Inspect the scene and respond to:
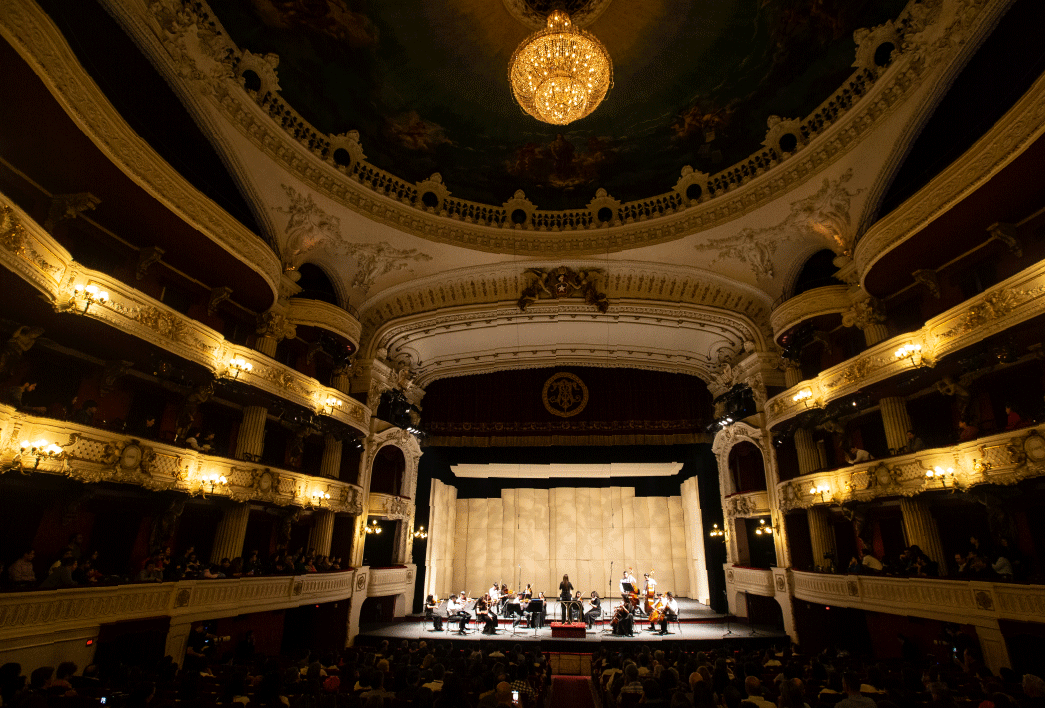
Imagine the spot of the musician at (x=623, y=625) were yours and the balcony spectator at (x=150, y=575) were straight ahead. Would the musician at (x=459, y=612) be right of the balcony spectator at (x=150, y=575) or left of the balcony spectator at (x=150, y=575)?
right

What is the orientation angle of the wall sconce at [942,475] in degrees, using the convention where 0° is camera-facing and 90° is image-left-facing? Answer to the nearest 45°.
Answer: approximately 45°

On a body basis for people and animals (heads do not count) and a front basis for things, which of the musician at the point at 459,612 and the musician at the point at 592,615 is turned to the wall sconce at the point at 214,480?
the musician at the point at 592,615

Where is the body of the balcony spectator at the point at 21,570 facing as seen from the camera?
to the viewer's right

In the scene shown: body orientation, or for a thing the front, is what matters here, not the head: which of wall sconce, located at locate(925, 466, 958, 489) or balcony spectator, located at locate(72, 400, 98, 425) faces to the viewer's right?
the balcony spectator

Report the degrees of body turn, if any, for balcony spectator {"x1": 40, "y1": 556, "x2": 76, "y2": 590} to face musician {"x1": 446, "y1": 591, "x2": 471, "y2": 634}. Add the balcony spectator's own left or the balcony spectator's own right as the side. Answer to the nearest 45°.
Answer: approximately 45° to the balcony spectator's own left

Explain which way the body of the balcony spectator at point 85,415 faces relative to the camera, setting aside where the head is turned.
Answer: to the viewer's right

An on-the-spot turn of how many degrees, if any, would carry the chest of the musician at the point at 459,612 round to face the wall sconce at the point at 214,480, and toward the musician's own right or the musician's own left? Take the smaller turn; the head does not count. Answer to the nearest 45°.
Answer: approximately 135° to the musician's own right

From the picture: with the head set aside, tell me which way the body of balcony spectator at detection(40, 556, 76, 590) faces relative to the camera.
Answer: to the viewer's right

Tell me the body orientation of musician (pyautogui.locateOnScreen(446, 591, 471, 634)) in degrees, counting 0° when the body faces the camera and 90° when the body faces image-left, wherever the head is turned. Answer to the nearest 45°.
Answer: approximately 270°
